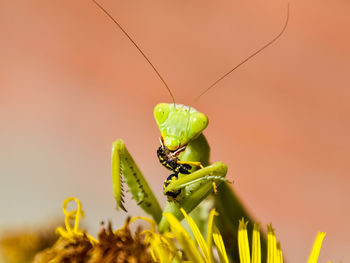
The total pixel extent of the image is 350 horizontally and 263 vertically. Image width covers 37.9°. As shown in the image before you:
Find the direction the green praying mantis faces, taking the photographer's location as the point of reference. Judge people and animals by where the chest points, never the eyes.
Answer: facing the viewer and to the left of the viewer
